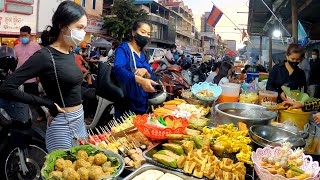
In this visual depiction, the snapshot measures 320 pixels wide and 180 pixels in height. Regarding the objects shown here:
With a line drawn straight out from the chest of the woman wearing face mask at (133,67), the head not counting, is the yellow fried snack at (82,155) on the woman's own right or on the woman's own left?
on the woman's own right

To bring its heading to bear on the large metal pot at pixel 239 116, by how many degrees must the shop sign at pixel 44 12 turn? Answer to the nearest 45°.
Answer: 0° — it already faces it

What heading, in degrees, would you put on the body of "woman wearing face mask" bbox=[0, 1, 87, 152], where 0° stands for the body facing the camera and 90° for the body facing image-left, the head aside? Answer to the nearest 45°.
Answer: approximately 315°

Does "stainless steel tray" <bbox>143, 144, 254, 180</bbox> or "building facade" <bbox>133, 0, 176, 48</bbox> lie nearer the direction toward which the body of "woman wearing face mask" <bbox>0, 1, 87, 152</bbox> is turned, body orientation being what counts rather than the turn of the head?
the stainless steel tray

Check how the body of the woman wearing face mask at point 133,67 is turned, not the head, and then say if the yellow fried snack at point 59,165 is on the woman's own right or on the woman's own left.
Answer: on the woman's own right
